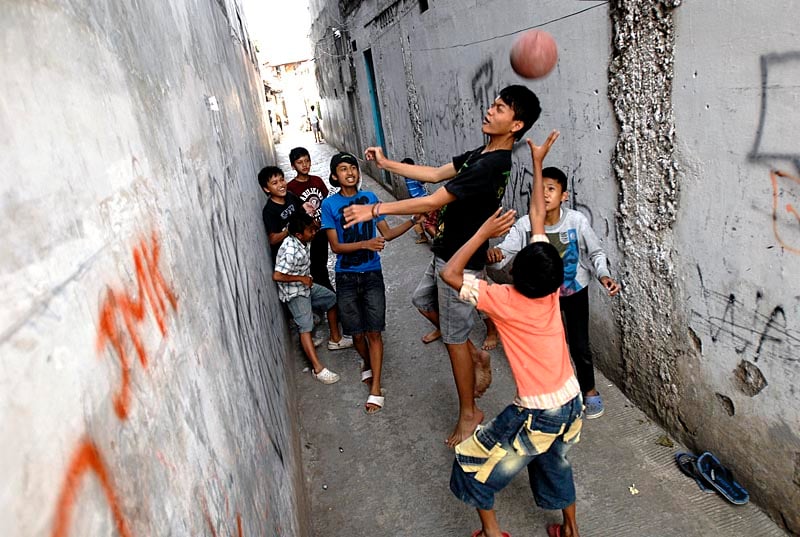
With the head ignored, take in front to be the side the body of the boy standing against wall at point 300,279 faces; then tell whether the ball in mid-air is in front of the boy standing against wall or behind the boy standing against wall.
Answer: in front

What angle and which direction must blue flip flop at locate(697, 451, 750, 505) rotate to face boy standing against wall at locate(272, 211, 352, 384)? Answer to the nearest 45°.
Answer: approximately 45° to its left

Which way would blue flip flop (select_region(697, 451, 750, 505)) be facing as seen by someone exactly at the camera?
facing away from the viewer and to the left of the viewer

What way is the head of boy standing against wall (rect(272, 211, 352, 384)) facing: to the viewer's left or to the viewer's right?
to the viewer's right

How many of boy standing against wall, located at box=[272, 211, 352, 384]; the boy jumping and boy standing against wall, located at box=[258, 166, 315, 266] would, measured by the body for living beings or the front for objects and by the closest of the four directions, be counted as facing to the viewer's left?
1

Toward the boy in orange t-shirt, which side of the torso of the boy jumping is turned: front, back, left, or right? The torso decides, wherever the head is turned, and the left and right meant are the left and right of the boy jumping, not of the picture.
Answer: left

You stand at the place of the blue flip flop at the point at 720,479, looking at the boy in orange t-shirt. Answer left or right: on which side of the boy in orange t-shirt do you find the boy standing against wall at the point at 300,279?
right

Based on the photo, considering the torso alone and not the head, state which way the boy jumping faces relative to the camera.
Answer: to the viewer's left

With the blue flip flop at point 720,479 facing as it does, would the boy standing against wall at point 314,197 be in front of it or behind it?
in front

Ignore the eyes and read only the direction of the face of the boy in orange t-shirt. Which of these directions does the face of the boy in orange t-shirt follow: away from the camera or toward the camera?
away from the camera

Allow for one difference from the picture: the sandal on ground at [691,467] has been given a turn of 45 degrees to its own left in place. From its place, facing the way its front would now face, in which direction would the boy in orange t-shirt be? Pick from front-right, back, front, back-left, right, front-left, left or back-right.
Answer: front-left

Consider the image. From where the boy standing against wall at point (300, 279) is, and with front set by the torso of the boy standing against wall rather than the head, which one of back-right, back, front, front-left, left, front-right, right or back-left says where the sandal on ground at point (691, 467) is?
front-right
